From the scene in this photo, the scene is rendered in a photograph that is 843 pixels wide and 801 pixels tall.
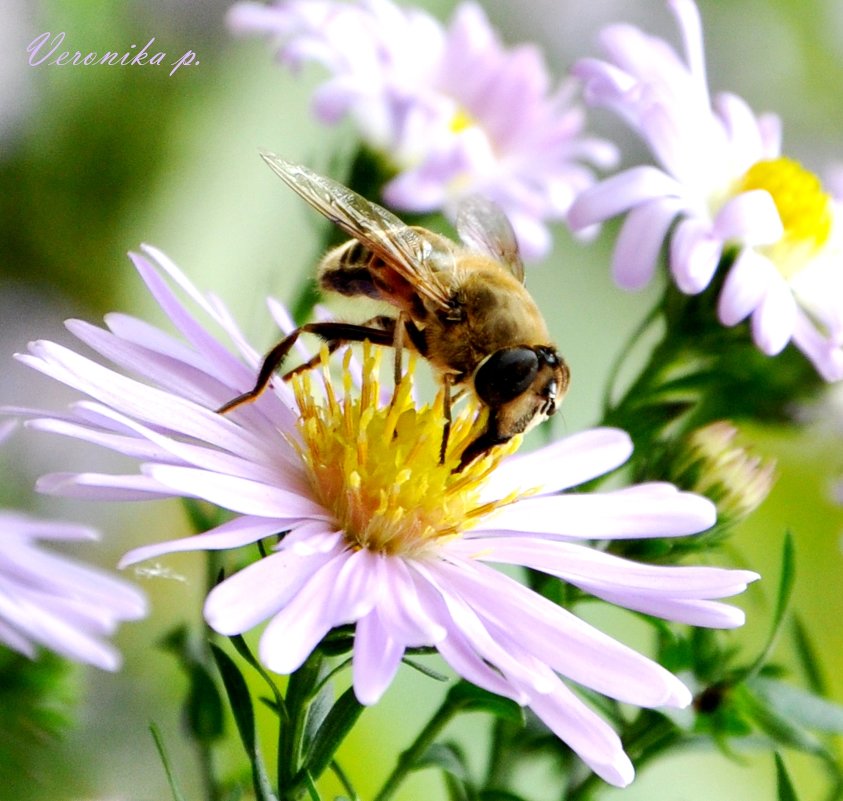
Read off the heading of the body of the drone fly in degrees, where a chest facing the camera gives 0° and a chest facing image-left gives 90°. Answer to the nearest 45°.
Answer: approximately 315°
